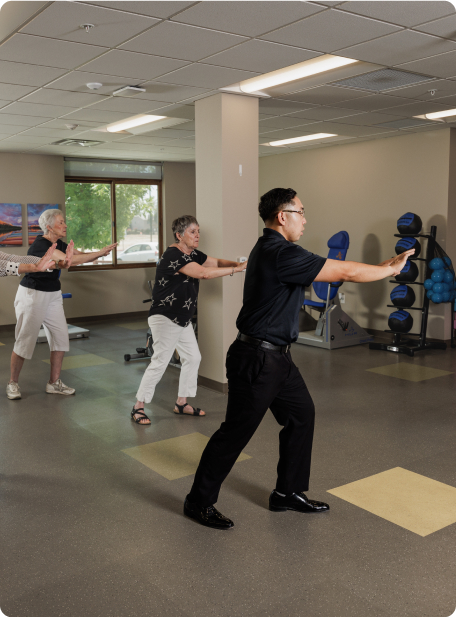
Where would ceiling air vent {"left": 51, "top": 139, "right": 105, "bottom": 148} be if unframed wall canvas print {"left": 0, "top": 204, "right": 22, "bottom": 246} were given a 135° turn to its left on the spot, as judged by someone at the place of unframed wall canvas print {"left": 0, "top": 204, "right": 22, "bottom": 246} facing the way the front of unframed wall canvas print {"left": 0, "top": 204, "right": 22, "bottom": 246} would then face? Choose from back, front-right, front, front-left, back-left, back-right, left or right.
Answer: right

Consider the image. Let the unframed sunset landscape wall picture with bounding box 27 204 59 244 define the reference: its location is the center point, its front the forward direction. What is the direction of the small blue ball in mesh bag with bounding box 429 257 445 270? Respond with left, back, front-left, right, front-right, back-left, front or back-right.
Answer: front-left

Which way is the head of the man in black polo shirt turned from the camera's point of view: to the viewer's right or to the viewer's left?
to the viewer's right

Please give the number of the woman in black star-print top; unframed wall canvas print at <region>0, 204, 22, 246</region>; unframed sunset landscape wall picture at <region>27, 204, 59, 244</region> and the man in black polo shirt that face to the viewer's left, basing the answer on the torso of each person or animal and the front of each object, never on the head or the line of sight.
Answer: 0

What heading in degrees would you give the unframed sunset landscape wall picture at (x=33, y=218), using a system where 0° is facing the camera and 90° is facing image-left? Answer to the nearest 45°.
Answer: approximately 0°

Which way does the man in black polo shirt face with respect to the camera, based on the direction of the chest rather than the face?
to the viewer's right

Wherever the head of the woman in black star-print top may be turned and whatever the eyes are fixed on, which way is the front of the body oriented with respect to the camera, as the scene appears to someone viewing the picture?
to the viewer's right

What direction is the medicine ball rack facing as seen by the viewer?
to the viewer's left
